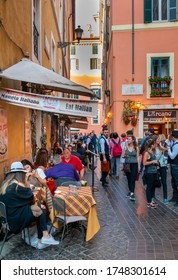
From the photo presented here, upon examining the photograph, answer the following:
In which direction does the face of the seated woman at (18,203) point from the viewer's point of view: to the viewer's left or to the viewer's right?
to the viewer's right

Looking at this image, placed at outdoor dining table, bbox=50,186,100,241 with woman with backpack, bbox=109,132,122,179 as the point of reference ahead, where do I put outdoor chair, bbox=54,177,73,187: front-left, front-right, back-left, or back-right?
front-left

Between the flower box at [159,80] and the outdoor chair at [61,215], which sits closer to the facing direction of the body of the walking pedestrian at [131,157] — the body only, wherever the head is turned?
the outdoor chair

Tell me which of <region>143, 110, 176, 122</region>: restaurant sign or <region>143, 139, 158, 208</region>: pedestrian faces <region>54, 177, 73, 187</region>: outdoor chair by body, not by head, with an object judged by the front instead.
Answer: the restaurant sign

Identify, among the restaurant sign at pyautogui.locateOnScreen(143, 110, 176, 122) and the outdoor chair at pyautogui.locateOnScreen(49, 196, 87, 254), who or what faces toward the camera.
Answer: the restaurant sign

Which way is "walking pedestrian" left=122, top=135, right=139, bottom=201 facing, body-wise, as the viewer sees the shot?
toward the camera

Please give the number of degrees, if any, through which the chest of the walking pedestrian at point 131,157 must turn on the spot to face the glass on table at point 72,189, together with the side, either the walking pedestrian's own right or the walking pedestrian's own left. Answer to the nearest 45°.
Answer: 0° — they already face it

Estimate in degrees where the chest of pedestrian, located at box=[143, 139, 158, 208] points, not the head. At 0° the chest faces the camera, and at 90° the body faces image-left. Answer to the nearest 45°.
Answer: approximately 315°

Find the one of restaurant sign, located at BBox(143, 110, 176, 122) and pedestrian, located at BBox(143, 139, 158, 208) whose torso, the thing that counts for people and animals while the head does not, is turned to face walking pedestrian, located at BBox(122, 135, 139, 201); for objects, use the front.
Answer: the restaurant sign

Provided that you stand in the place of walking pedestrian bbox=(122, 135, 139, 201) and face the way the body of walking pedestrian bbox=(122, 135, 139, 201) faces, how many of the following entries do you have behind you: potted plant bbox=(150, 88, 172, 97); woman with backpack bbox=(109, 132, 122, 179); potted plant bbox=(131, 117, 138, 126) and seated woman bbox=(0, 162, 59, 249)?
3

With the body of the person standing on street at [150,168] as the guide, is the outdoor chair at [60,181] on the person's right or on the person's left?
on the person's right

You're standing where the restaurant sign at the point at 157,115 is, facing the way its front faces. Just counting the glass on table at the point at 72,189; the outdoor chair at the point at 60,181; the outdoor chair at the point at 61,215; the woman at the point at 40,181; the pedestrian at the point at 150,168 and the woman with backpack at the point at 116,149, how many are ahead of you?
6
